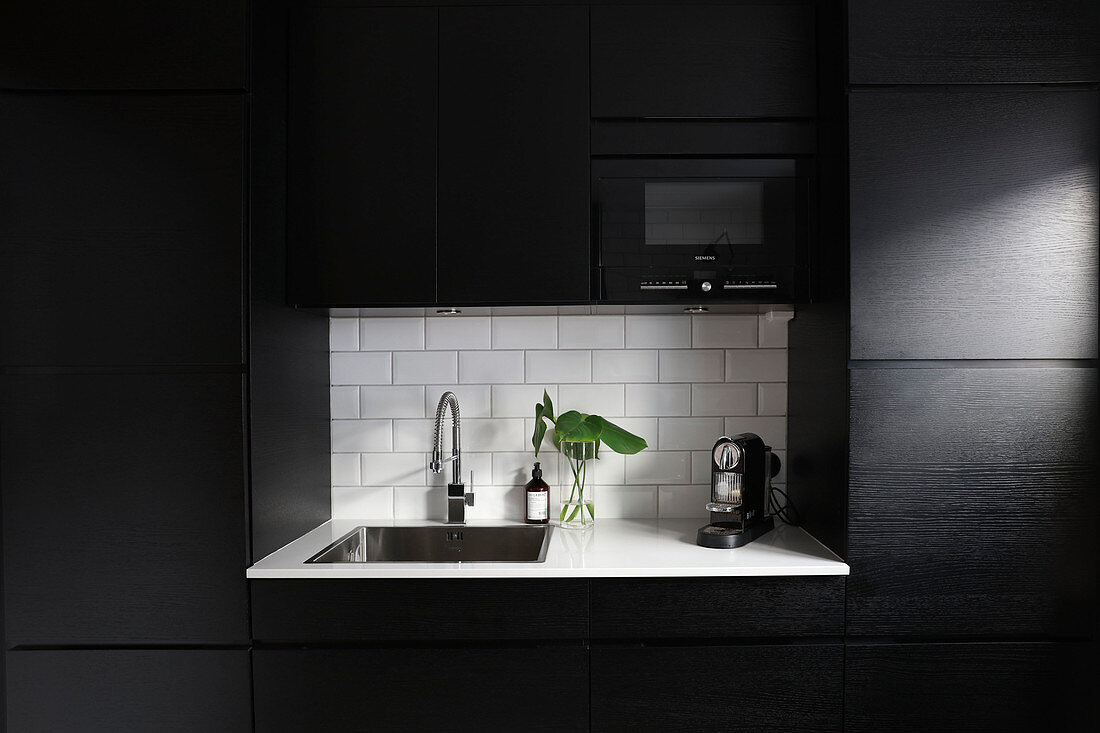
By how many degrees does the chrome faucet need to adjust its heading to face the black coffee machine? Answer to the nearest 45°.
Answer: approximately 90° to its left

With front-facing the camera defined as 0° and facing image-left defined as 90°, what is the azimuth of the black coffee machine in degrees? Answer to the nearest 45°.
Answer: approximately 45°

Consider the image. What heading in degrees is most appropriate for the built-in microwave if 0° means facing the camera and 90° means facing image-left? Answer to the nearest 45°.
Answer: approximately 0°

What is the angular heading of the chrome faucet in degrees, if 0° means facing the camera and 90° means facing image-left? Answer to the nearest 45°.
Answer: approximately 45°
